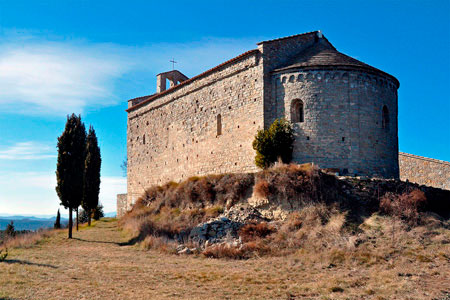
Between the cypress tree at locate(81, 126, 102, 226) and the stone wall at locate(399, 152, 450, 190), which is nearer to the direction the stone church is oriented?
the cypress tree

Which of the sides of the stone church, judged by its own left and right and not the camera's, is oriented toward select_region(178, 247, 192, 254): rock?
left

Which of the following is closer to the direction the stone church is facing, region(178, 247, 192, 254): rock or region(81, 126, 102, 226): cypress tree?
the cypress tree

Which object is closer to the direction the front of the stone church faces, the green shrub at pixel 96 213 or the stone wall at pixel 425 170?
the green shrub

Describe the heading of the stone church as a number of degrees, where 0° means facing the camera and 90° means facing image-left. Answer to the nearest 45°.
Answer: approximately 135°

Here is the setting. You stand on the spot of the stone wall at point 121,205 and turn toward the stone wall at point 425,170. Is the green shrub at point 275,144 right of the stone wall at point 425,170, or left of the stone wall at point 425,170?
right

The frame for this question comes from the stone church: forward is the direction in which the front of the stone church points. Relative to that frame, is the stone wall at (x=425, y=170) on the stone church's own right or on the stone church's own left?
on the stone church's own right

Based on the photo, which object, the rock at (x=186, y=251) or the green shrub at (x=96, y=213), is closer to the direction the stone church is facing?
the green shrub

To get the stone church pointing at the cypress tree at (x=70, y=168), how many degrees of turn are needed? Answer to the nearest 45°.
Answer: approximately 45° to its left
